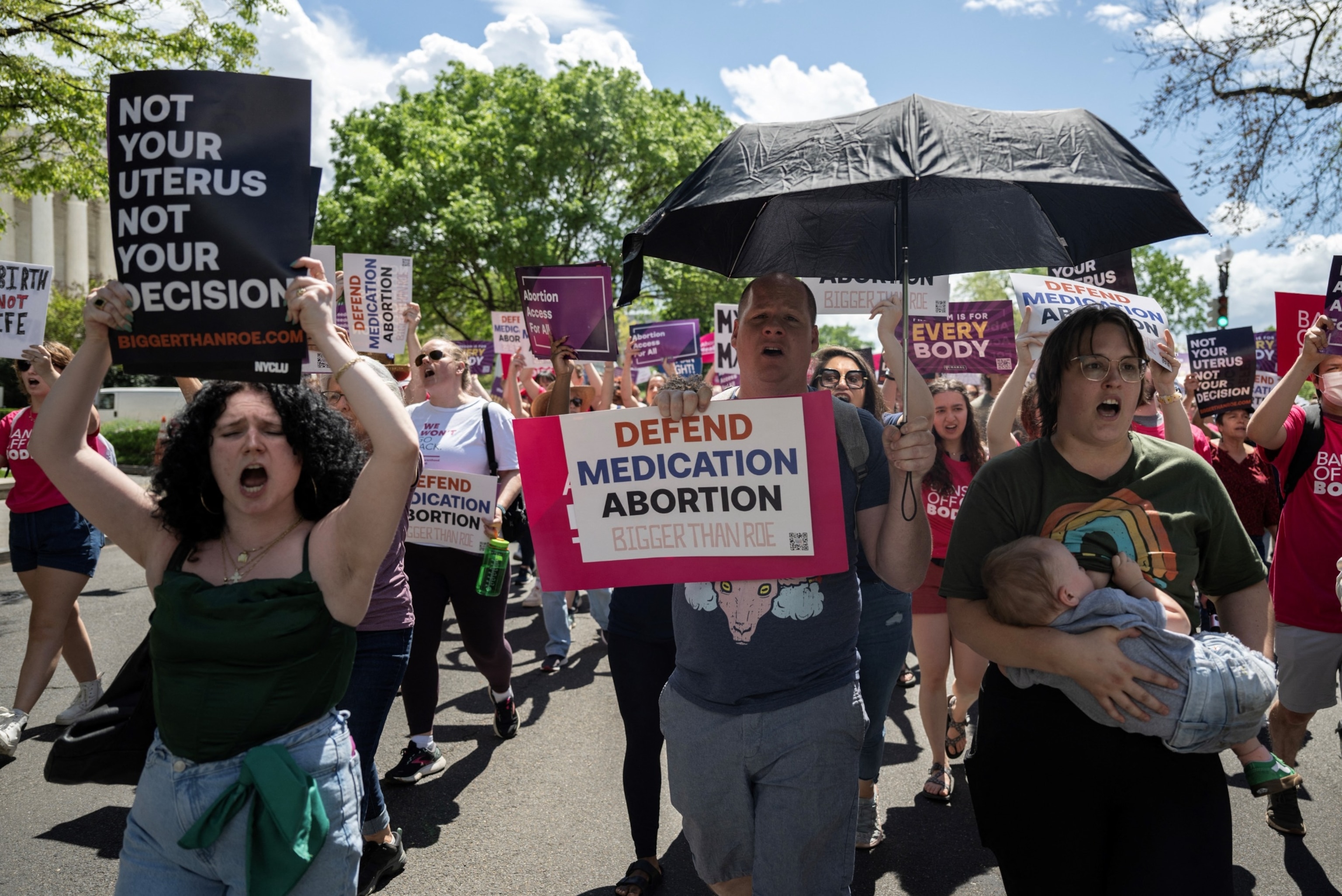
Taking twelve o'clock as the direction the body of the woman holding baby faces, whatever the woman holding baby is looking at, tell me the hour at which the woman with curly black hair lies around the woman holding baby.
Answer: The woman with curly black hair is roughly at 2 o'clock from the woman holding baby.

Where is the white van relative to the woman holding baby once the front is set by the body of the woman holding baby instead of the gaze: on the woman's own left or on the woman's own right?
on the woman's own right

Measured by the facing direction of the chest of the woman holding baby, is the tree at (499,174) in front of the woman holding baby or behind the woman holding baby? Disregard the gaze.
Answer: behind

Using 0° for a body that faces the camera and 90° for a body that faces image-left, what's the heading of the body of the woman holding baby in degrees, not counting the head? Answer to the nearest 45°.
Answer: approximately 0°
